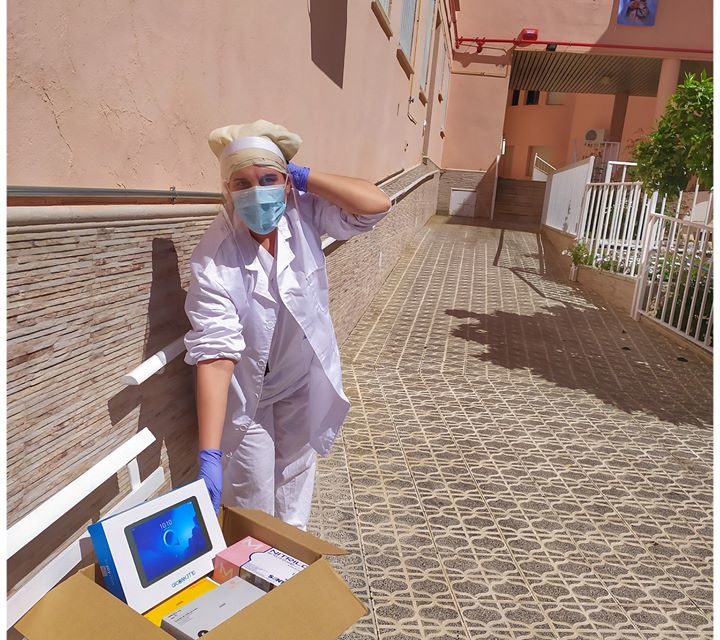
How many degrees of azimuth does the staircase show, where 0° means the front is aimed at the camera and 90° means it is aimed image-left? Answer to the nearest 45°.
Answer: approximately 0°

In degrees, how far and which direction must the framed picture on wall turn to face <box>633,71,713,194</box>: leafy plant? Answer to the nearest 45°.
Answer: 0° — it already faces it

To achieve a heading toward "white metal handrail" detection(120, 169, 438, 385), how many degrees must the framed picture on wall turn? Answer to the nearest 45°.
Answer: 0° — it already faces it

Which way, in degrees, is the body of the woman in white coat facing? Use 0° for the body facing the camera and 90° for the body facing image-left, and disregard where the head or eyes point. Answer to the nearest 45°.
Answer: approximately 0°

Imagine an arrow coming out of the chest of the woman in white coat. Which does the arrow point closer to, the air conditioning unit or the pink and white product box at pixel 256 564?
the pink and white product box

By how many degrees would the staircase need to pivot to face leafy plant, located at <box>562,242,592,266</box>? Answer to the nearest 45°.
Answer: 0° — it already faces it

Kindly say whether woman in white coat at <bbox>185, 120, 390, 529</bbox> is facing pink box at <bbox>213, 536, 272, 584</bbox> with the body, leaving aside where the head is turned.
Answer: yes
